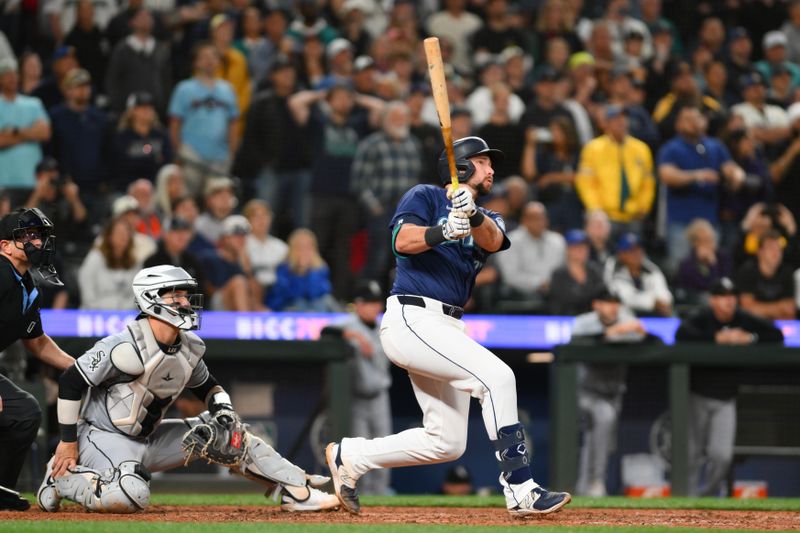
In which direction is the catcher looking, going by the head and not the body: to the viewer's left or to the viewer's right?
to the viewer's right

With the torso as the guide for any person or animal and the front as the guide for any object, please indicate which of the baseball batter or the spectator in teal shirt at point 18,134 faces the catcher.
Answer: the spectator in teal shirt

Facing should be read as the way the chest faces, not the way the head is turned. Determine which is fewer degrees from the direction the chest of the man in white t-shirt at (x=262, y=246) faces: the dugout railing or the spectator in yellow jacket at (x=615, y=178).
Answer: the dugout railing

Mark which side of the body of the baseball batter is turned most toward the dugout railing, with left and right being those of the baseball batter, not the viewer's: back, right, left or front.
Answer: left

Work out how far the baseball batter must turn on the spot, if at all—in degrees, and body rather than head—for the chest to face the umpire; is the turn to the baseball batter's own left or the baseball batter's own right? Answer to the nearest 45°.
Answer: approximately 135° to the baseball batter's own right

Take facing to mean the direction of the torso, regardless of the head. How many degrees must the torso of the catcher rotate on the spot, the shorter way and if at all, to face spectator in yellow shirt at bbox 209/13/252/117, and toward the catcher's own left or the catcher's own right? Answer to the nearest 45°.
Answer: approximately 135° to the catcher's own left

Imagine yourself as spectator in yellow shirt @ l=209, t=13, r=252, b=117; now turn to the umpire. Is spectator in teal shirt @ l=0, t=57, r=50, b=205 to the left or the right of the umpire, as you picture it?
right

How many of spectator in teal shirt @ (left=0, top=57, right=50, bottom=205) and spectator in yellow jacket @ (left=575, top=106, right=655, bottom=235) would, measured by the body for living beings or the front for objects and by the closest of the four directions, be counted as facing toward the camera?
2

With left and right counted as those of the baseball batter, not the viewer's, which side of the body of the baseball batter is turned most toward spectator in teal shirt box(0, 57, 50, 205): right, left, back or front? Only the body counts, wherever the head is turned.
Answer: back

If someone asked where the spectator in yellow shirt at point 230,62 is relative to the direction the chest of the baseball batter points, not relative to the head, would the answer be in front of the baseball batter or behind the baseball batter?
behind
